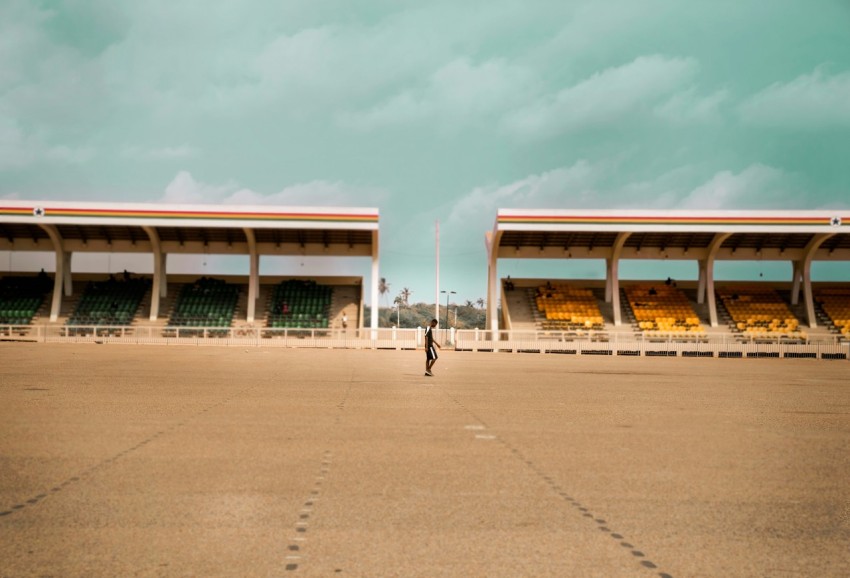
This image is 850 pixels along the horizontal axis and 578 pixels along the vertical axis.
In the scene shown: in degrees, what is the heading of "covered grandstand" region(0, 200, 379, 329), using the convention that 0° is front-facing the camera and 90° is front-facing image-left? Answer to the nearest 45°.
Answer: approximately 0°

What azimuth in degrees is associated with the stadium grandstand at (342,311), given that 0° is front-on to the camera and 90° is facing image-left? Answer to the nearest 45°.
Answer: approximately 0°

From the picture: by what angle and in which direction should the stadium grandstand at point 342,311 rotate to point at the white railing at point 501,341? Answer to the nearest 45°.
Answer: approximately 45° to its left
